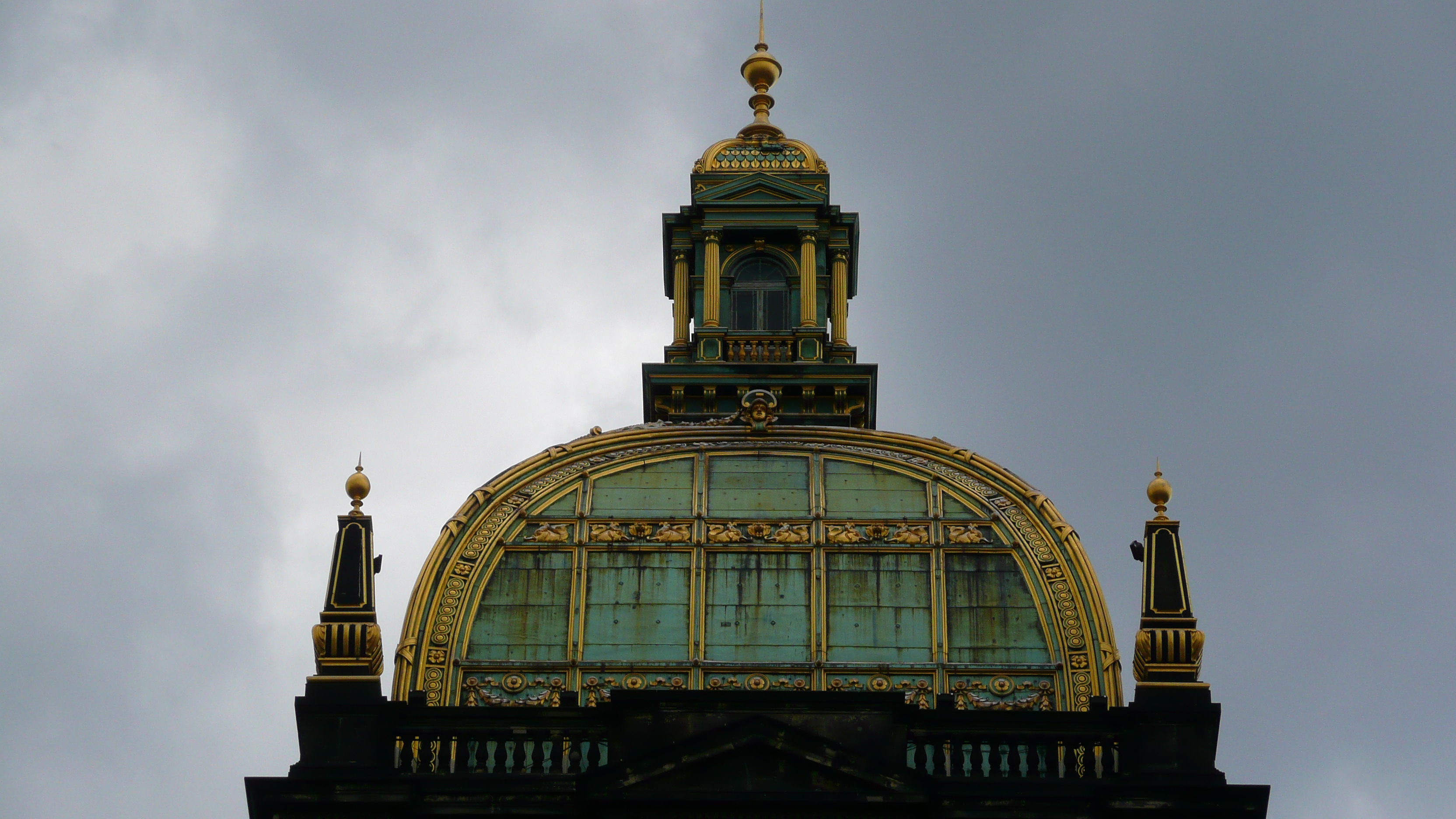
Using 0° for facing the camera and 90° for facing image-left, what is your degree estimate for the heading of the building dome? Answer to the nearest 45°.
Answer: approximately 0°
